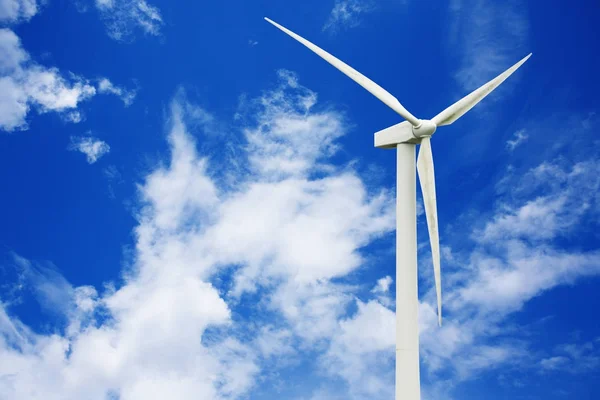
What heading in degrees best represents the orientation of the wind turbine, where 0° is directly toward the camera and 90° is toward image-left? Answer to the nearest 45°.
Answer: approximately 315°
